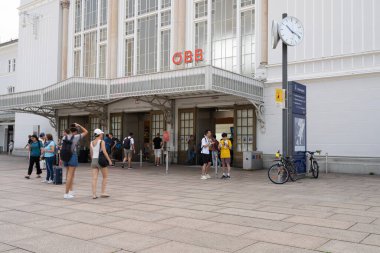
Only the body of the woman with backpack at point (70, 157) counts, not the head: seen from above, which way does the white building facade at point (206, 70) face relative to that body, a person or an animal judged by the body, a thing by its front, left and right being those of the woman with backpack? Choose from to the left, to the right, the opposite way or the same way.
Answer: the opposite way

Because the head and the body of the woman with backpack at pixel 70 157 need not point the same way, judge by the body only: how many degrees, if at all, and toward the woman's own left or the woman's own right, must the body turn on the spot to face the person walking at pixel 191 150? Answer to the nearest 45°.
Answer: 0° — they already face them

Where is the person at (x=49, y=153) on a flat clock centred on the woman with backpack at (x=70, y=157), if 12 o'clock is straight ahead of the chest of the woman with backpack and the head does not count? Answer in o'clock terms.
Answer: The person is roughly at 10 o'clock from the woman with backpack.
